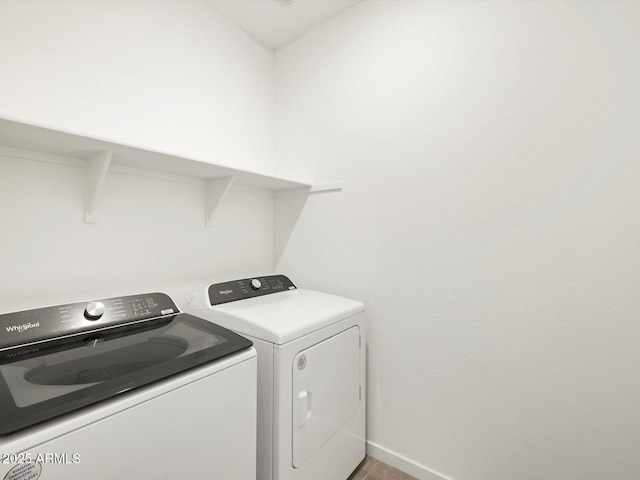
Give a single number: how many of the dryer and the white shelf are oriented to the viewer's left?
0

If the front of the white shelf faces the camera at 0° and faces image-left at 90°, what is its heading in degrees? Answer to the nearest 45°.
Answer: approximately 315°

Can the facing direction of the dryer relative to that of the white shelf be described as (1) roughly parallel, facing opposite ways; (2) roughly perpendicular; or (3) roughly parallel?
roughly parallel

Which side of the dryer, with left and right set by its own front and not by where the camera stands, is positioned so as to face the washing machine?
right
